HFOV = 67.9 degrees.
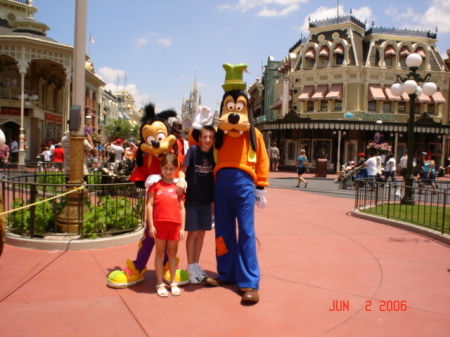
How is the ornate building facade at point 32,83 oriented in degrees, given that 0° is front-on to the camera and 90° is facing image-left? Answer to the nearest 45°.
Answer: approximately 315°

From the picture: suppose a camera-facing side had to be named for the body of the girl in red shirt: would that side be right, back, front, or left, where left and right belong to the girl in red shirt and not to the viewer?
front

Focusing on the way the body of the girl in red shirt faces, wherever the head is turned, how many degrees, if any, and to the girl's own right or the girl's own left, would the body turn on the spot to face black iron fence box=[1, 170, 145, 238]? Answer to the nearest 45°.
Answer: approximately 135° to the girl's own right

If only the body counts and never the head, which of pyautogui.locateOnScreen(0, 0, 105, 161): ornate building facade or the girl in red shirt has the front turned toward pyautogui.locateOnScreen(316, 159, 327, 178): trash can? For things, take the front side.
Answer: the ornate building facade

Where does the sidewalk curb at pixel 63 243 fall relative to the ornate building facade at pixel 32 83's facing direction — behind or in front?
in front

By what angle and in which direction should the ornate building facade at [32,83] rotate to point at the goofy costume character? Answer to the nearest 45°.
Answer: approximately 45° to its right

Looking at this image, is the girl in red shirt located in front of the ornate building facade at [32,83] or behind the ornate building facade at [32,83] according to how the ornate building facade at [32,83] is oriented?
in front

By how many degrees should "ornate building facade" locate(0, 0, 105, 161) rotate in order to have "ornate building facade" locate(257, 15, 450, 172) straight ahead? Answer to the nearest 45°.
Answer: approximately 45° to its left

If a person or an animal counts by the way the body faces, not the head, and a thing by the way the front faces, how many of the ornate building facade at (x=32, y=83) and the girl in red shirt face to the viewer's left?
0

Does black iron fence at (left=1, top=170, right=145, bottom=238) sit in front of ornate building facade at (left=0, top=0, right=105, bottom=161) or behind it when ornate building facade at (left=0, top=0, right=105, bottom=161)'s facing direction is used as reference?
in front
